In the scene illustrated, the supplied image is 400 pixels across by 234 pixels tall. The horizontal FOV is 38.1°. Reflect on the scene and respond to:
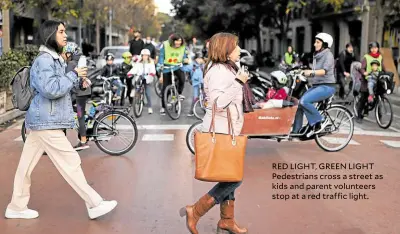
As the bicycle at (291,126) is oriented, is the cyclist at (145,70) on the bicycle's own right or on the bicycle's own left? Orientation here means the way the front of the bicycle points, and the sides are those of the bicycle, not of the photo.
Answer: on the bicycle's own right

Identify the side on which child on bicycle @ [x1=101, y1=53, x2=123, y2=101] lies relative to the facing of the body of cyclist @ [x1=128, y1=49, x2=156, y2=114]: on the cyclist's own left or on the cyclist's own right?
on the cyclist's own right

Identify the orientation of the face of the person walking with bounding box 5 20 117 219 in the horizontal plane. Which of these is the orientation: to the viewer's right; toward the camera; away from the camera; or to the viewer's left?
to the viewer's right

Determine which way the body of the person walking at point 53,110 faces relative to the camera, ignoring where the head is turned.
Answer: to the viewer's right

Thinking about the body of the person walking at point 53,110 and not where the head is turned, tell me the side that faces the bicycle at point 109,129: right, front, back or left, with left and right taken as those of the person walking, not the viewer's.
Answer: left

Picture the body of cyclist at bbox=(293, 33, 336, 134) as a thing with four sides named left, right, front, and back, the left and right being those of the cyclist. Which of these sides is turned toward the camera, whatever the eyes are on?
left

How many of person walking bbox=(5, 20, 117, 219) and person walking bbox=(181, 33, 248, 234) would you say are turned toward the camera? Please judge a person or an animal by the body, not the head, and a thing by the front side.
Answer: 0

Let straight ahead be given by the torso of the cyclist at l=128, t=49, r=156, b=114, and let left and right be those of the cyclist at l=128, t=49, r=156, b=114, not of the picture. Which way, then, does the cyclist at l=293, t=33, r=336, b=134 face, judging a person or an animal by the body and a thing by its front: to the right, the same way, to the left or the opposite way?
to the right

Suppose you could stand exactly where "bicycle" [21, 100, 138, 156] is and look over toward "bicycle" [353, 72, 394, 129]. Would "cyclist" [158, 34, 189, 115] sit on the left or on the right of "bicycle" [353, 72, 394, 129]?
left

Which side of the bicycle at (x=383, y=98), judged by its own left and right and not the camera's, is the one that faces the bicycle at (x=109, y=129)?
right

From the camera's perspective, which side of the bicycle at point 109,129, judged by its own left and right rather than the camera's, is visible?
left
